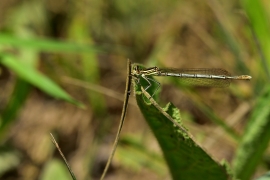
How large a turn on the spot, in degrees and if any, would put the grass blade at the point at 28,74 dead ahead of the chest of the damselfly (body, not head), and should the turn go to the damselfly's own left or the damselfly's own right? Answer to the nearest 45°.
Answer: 0° — it already faces it

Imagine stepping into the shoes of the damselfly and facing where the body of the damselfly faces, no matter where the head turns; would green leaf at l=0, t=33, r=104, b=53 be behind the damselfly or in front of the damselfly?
in front

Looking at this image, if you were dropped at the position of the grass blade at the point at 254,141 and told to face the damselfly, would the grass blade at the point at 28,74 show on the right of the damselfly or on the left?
left

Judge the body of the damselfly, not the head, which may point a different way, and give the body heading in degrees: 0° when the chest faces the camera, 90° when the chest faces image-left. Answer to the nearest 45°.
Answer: approximately 90°
